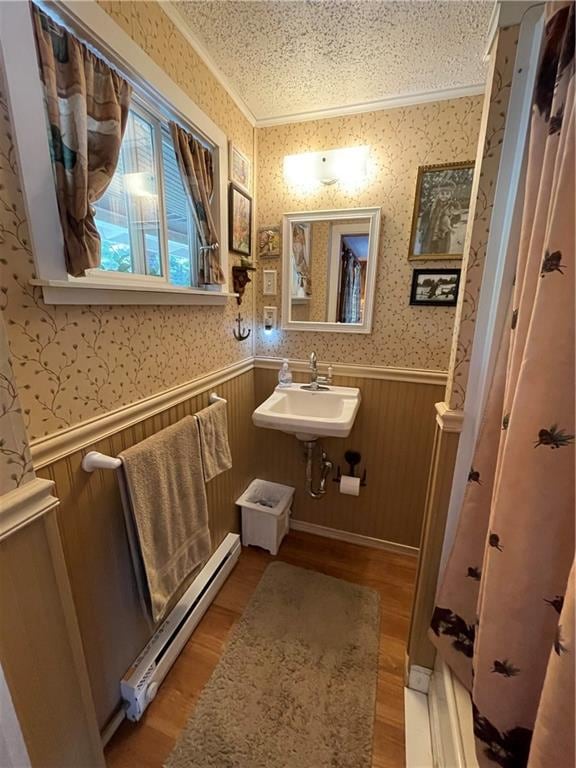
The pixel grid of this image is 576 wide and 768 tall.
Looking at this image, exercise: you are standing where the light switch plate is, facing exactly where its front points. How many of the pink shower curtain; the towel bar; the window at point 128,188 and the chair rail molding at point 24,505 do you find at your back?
0

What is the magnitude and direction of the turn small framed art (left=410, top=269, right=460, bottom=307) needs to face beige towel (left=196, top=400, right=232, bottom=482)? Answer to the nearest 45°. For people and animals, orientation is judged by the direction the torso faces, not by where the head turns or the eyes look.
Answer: approximately 45° to its right

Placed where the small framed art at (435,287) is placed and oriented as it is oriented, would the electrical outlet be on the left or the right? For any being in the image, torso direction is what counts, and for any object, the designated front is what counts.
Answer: on its right

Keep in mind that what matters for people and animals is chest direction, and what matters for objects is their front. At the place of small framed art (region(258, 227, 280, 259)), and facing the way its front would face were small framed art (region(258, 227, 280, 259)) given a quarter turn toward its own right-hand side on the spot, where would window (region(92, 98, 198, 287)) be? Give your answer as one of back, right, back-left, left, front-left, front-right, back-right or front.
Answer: front-left

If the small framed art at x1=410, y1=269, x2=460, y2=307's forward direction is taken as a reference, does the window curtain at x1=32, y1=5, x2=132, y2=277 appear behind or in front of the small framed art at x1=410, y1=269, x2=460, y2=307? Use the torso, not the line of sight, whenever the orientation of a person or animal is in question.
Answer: in front

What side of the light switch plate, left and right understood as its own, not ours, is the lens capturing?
front

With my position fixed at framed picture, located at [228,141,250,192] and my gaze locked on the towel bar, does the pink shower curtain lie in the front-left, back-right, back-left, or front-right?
front-left

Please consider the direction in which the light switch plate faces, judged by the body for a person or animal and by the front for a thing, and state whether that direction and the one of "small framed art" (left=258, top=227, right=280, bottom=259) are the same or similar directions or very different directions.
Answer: same or similar directions

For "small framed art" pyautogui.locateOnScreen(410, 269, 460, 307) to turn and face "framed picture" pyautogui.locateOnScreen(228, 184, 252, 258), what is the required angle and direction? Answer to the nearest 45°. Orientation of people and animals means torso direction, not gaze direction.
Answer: approximately 90° to its right

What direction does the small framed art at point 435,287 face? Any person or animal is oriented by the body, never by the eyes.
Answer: toward the camera

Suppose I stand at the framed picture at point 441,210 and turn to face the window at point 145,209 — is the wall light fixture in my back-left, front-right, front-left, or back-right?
front-right

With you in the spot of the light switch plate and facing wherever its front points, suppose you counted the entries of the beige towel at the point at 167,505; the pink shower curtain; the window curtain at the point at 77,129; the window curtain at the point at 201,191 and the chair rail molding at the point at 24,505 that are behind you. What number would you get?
0

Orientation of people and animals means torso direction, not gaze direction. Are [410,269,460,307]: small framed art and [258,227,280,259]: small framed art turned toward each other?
no

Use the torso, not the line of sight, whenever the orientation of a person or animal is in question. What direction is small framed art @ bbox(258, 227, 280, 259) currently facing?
toward the camera

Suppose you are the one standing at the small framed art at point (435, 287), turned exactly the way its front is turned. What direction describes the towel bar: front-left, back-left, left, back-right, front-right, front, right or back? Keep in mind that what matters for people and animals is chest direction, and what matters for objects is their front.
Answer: front-right

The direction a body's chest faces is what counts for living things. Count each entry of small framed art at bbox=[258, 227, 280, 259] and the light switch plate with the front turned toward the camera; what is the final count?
2

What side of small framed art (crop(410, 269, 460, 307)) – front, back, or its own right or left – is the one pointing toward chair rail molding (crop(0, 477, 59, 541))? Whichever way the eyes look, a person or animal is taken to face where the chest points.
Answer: front
